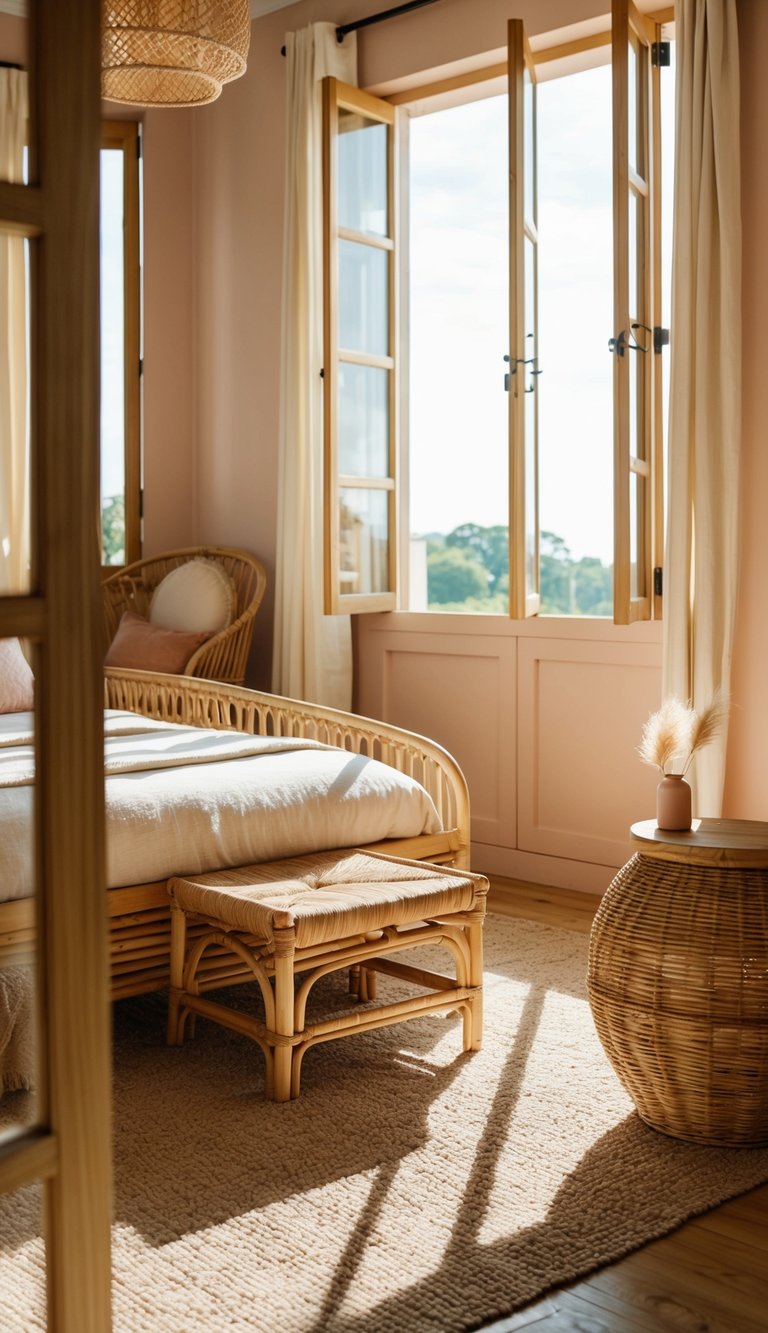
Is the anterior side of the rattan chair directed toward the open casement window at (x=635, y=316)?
no

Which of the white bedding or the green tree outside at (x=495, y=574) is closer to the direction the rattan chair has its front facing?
the white bedding

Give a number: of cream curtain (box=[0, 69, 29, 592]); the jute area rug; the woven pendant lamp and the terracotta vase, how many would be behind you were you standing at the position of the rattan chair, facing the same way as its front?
0

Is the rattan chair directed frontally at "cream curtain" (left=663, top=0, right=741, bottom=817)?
no

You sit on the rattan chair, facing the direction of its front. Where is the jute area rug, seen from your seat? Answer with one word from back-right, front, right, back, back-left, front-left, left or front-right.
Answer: front-left

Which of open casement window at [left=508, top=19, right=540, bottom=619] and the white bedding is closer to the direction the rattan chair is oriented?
the white bedding

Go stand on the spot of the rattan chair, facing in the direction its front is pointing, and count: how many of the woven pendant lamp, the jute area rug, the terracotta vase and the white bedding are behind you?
0

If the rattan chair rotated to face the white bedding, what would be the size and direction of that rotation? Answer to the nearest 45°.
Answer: approximately 45° to its left

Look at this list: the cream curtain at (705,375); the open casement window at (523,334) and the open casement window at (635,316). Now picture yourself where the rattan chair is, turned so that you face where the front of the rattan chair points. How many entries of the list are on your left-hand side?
3

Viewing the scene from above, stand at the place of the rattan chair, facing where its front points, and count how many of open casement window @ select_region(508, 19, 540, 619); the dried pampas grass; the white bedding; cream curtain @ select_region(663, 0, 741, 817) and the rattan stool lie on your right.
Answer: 0

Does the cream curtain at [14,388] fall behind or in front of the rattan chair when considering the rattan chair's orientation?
in front

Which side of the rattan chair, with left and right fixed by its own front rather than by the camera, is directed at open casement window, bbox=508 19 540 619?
left

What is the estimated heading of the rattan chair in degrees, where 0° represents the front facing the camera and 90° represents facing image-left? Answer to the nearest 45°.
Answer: approximately 45°

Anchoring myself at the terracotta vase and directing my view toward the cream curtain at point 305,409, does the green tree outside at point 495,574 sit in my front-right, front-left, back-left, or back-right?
front-right

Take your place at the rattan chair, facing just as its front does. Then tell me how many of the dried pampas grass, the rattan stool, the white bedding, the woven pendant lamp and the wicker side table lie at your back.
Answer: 0

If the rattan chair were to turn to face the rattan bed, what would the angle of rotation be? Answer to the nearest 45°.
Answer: approximately 45° to its left

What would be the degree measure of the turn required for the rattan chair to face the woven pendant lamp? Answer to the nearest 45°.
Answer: approximately 45° to its left

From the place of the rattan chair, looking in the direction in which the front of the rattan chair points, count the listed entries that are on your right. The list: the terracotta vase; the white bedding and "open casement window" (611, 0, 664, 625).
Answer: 0
